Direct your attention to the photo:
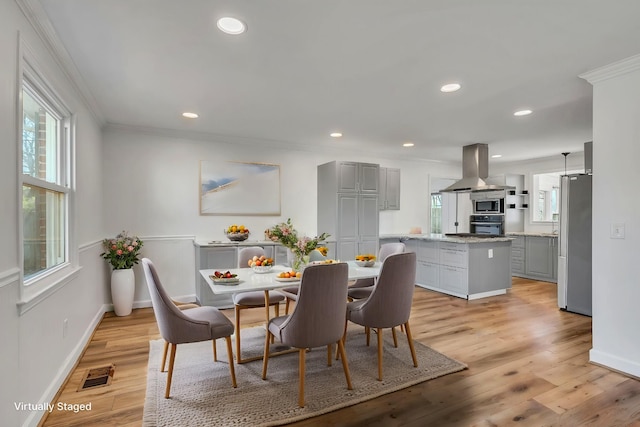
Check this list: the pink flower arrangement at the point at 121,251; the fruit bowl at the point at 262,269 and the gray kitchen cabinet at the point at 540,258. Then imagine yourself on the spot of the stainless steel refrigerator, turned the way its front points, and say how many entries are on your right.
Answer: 1

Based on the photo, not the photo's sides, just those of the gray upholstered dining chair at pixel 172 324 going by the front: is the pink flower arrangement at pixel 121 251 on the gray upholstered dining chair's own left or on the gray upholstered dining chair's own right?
on the gray upholstered dining chair's own left

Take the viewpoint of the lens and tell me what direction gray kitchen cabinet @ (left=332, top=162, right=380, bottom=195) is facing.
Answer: facing the viewer

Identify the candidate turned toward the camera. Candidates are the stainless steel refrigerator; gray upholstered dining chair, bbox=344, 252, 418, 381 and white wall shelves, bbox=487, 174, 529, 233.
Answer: the white wall shelves

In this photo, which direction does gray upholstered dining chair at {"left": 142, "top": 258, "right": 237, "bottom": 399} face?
to the viewer's right

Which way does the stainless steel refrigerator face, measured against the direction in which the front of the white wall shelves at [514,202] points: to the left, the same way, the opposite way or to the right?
to the right

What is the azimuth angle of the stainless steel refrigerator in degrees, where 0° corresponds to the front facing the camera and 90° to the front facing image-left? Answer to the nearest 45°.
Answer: approximately 90°

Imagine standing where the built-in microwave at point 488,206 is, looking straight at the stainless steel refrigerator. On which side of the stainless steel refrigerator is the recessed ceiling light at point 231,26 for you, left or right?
right

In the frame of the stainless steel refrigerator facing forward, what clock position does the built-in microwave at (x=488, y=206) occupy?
The built-in microwave is roughly at 2 o'clock from the stainless steel refrigerator.

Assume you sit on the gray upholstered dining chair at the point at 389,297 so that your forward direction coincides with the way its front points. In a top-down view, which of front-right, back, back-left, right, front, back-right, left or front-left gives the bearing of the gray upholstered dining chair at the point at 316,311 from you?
left

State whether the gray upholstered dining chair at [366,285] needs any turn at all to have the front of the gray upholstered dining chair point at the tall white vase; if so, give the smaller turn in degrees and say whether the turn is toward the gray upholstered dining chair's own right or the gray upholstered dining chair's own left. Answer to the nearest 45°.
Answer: approximately 45° to the gray upholstered dining chair's own right

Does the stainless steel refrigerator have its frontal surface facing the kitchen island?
yes

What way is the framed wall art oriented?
toward the camera

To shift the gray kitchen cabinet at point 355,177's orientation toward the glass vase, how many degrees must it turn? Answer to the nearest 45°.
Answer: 0° — it already faces it
